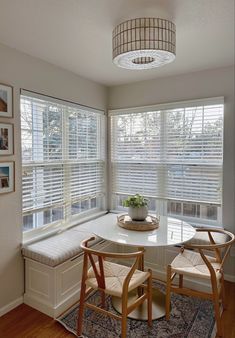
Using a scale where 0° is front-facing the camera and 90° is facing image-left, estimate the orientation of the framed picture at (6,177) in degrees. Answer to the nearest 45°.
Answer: approximately 315°

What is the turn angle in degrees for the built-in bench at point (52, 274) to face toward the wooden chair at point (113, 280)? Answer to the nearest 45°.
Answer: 0° — it already faces it

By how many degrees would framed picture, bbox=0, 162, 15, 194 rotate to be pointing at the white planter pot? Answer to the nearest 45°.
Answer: approximately 45° to its left

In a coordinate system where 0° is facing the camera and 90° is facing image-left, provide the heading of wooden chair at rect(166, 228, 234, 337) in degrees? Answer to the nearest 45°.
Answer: approximately 135°

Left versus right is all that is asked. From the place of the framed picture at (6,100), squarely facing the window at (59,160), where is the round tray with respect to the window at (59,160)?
right

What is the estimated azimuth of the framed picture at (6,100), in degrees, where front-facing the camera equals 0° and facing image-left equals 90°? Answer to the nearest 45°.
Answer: approximately 315°

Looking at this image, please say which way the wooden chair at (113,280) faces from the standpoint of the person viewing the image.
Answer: facing away from the viewer and to the right of the viewer

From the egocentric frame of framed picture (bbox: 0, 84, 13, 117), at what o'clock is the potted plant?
The potted plant is roughly at 11 o'clock from the framed picture.
